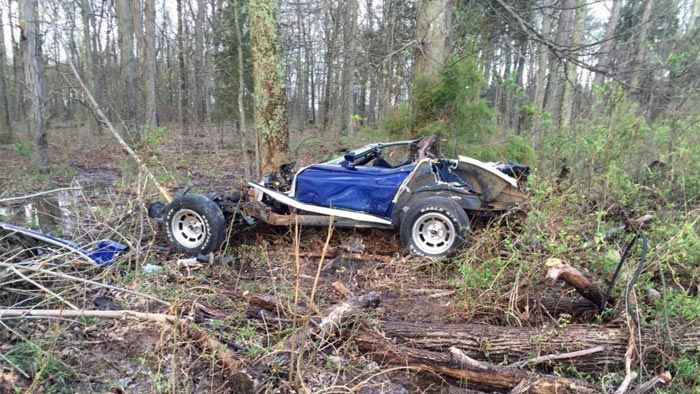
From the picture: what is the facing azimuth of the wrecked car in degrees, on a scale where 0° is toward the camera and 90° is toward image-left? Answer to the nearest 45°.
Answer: approximately 90°

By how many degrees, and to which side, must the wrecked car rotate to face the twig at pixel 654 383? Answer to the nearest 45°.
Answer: approximately 135° to its left

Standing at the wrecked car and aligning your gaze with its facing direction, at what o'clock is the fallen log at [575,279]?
The fallen log is roughly at 8 o'clock from the wrecked car.

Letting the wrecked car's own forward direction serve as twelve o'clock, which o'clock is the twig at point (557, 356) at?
The twig is roughly at 8 o'clock from the wrecked car.

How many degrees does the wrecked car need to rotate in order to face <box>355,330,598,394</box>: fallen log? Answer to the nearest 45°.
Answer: approximately 90° to its left

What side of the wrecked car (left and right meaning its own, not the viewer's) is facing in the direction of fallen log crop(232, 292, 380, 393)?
left

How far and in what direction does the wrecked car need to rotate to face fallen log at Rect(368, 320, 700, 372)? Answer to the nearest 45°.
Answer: approximately 135° to its left

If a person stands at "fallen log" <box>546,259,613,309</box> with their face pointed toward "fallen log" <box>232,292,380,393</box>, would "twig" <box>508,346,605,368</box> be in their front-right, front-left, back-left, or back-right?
front-left
